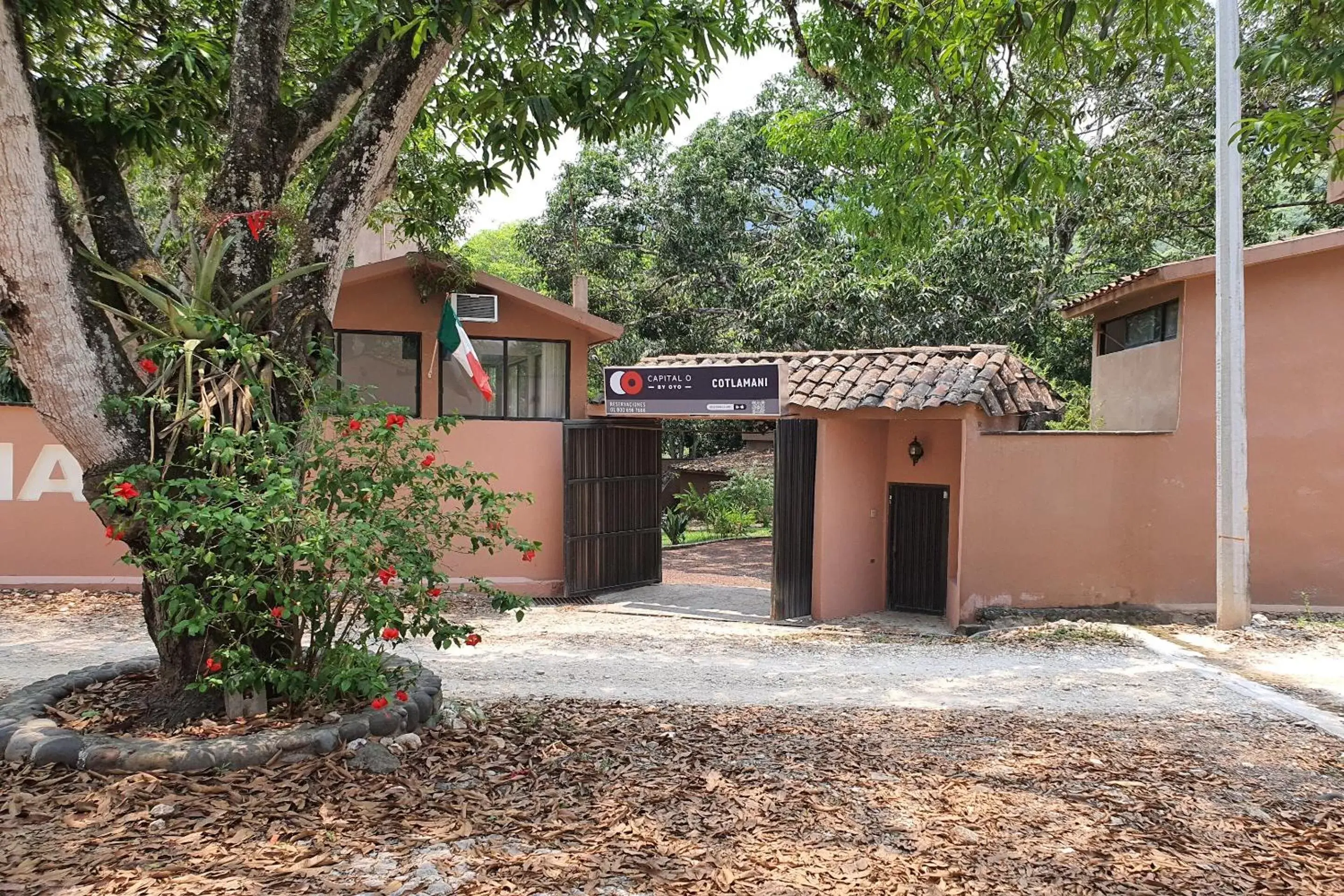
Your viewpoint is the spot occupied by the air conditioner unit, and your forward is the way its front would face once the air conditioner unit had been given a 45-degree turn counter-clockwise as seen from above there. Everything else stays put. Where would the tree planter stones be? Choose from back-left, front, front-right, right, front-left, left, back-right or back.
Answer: front-right

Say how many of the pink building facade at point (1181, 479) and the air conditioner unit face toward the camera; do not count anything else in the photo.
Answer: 2

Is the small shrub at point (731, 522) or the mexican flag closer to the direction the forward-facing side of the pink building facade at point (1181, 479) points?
the mexican flag

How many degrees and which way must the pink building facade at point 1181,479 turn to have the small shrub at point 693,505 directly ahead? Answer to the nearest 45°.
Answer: approximately 135° to its right

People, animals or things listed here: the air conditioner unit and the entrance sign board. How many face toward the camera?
2

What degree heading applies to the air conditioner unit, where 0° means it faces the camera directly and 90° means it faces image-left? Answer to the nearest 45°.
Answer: approximately 0°

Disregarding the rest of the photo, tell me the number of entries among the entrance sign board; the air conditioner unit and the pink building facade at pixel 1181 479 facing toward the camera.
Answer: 3

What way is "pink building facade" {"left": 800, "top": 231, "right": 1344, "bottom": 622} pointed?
toward the camera

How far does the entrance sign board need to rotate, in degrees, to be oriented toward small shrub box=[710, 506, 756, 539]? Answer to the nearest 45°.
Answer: approximately 180°

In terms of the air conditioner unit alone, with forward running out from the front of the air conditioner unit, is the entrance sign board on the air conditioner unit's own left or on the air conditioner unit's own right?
on the air conditioner unit's own left

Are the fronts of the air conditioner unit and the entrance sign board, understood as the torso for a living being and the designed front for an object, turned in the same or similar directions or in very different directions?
same or similar directions

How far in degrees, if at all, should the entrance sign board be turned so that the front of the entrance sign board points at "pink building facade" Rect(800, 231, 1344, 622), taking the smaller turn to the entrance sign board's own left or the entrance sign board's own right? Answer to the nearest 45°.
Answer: approximately 90° to the entrance sign board's own left

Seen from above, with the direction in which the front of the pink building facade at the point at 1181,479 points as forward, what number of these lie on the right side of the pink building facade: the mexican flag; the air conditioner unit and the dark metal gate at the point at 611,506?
3

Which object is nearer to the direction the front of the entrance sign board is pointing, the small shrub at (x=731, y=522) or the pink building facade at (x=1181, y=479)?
the pink building facade

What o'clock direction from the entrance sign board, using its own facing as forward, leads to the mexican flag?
The mexican flag is roughly at 3 o'clock from the entrance sign board.

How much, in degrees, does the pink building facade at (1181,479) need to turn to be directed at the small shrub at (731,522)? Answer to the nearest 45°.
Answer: approximately 135° to its right

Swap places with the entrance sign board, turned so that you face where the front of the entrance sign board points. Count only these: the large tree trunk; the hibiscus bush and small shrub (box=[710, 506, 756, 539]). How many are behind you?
1

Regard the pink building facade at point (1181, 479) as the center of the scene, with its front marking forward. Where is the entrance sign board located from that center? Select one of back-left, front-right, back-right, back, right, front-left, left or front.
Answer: right
